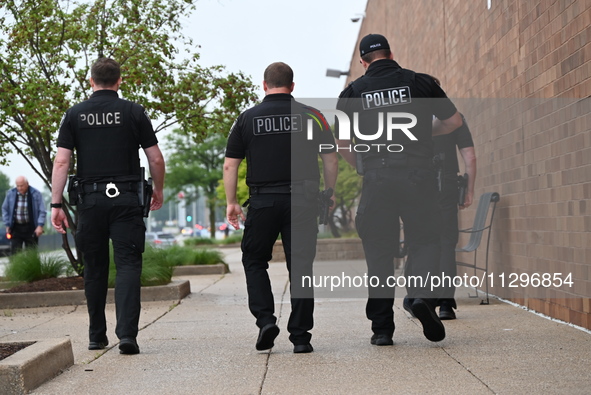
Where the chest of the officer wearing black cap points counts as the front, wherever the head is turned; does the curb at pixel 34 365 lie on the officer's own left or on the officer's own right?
on the officer's own left

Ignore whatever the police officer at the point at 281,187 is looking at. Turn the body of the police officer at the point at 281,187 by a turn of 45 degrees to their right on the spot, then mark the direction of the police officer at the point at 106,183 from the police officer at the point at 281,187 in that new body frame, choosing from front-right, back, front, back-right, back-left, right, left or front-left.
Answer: back-left

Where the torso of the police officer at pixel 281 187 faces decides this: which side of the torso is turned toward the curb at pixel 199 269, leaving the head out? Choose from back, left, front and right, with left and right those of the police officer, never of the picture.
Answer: front

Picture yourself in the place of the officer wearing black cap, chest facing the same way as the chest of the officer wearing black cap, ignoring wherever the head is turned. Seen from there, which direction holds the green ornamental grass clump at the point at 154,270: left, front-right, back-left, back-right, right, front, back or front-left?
front-left

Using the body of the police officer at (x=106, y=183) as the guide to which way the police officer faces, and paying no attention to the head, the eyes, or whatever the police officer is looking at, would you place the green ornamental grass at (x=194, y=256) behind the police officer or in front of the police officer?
in front

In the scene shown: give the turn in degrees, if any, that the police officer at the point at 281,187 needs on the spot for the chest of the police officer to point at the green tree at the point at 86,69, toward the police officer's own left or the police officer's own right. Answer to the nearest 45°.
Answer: approximately 45° to the police officer's own left

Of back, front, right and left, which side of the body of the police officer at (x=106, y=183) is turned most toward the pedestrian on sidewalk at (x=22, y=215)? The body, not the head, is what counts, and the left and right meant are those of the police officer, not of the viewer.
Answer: front

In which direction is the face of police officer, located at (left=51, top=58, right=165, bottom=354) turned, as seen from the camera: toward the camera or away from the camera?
away from the camera

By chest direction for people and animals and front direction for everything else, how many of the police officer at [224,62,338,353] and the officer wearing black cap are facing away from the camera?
2

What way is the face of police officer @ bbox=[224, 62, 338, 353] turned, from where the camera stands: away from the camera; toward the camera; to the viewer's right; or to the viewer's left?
away from the camera

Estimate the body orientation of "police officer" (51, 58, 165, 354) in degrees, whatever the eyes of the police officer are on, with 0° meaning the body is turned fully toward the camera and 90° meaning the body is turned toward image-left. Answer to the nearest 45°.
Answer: approximately 180°

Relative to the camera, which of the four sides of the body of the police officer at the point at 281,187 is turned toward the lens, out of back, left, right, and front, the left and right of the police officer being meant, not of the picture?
back

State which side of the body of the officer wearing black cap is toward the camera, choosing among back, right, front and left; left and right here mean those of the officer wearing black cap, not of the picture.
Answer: back
